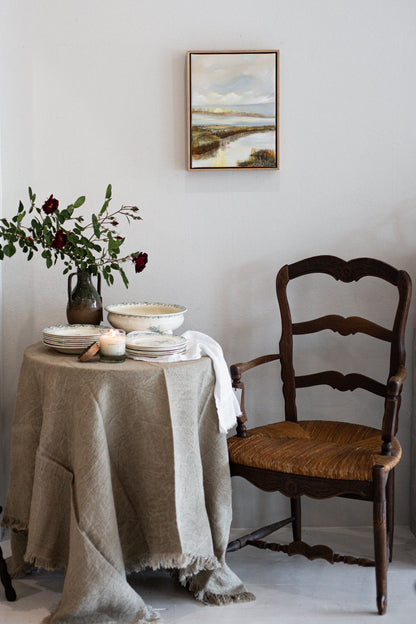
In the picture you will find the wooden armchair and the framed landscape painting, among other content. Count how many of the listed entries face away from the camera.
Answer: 0

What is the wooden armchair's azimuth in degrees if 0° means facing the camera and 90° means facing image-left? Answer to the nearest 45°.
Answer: approximately 45°

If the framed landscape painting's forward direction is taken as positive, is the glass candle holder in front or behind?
in front

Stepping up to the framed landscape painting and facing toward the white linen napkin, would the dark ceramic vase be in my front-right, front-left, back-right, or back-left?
front-right

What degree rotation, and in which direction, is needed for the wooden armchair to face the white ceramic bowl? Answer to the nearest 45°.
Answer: approximately 45° to its right

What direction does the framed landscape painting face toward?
toward the camera

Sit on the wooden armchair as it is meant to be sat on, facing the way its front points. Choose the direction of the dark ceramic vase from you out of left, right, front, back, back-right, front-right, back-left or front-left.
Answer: front-right
